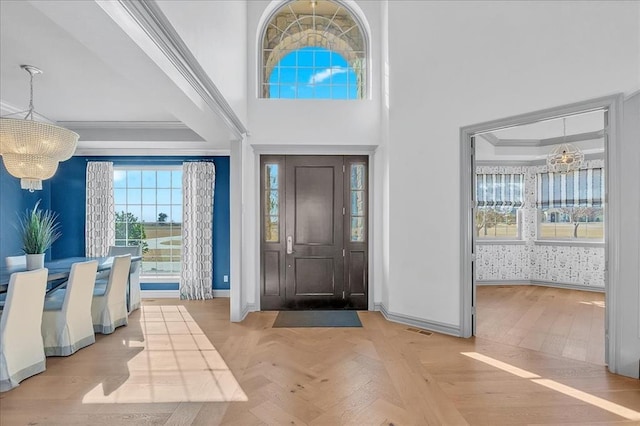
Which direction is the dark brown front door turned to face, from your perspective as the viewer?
facing the viewer

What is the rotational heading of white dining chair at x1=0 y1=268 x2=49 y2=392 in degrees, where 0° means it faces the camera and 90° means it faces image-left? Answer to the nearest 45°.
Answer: approximately 135°

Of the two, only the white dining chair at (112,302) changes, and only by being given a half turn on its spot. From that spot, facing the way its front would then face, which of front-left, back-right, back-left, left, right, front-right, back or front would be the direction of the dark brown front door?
front-left

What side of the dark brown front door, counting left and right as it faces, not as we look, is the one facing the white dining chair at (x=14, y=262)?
right

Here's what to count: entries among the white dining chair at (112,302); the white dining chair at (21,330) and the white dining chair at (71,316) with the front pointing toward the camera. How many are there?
0

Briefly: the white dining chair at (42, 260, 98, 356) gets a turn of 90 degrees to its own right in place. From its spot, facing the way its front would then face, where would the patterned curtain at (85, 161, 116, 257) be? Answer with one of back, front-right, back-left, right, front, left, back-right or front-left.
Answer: front-left

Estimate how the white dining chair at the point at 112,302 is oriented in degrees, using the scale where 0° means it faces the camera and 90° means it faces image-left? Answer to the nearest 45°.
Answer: approximately 135°

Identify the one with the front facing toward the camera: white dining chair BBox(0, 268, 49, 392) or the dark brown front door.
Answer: the dark brown front door

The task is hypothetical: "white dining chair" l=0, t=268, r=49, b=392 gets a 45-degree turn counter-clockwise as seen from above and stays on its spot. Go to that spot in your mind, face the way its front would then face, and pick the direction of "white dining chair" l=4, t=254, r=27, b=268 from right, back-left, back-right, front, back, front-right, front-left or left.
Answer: right

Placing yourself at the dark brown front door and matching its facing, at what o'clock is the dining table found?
The dining table is roughly at 2 o'clock from the dark brown front door.

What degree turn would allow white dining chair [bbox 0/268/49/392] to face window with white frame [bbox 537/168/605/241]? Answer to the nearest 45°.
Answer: approximately 135° to its right

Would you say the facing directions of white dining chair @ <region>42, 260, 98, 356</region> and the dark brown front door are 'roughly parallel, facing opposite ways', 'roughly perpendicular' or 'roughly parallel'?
roughly perpendicular
